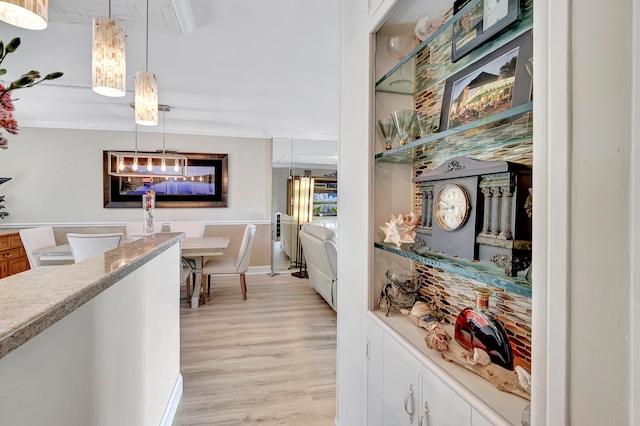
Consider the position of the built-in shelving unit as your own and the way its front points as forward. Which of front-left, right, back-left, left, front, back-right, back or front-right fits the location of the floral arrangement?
front

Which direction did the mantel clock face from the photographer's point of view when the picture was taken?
facing the viewer and to the left of the viewer

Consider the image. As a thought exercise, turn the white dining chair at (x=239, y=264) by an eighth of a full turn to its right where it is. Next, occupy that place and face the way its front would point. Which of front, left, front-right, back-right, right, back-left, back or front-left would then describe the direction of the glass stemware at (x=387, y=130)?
back-left

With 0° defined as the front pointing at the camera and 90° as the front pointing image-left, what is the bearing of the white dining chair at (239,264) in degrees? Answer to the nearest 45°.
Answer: approximately 90°

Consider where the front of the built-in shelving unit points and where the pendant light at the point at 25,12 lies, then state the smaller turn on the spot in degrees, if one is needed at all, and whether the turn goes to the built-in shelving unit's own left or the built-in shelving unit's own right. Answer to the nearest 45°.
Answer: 0° — it already faces it

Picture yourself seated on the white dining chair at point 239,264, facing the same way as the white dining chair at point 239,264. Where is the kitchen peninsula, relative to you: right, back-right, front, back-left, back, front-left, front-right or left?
left

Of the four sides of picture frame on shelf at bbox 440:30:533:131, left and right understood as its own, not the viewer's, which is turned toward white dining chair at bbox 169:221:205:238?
right

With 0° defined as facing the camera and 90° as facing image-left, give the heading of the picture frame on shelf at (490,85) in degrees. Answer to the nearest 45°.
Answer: approximately 45°

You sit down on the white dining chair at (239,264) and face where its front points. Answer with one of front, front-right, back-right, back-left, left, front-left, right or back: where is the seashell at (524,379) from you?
left
